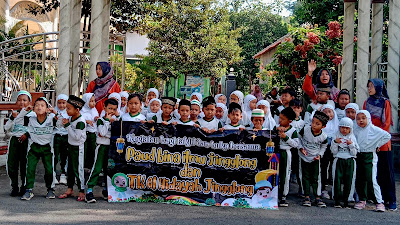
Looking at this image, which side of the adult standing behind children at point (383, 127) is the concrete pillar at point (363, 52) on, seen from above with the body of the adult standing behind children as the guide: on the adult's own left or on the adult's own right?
on the adult's own right

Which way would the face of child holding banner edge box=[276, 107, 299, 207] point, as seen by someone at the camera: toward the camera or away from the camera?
toward the camera

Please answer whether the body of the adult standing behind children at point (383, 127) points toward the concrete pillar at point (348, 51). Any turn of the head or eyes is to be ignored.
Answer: no

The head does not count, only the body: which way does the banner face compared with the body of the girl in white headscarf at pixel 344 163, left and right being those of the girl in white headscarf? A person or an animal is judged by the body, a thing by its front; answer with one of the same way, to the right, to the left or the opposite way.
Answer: the same way

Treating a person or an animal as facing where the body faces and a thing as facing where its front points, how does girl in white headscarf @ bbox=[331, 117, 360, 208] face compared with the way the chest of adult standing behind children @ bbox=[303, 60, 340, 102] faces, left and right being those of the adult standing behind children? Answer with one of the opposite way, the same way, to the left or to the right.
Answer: the same way

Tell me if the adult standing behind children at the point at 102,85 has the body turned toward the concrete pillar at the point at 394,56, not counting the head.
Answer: no

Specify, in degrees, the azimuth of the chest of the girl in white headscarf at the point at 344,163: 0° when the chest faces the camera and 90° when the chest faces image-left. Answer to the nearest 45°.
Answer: approximately 0°

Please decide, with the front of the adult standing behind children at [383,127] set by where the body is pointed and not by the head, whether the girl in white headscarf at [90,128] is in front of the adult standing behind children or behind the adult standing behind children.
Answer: in front

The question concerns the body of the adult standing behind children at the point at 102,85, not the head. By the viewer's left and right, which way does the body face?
facing the viewer and to the left of the viewer

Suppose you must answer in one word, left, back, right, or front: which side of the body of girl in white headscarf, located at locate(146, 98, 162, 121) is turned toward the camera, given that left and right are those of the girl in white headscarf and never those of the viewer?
front

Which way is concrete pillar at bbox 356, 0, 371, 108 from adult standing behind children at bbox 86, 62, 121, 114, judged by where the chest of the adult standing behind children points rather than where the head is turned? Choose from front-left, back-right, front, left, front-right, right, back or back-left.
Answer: back-left

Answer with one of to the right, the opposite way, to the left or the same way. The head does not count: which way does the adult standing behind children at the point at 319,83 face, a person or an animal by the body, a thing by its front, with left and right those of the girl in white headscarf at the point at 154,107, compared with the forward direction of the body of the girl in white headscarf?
the same way

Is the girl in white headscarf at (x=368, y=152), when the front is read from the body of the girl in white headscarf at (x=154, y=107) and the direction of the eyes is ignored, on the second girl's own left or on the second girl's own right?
on the second girl's own left

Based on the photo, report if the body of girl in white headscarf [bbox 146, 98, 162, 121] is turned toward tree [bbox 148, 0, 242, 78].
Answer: no

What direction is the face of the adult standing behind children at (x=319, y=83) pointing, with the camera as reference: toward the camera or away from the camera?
toward the camera

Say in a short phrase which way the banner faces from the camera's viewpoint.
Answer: facing the viewer

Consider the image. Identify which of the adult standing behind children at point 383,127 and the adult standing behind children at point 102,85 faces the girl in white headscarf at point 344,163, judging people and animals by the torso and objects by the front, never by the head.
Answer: the adult standing behind children at point 383,127

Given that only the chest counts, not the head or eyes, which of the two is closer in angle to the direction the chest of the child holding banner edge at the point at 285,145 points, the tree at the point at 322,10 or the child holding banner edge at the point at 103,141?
the child holding banner edge
